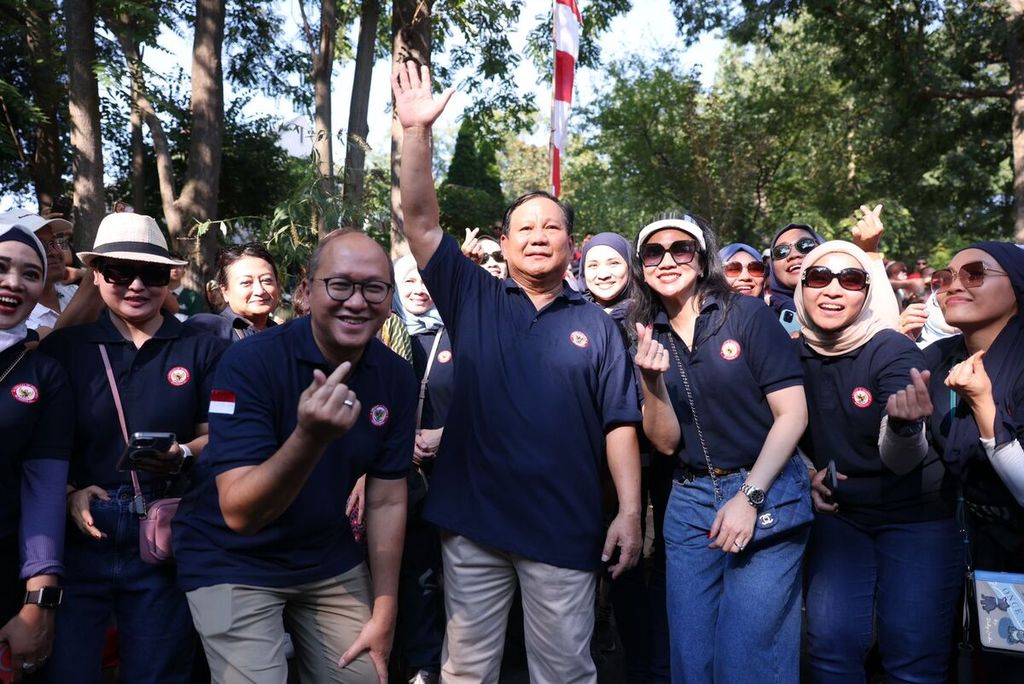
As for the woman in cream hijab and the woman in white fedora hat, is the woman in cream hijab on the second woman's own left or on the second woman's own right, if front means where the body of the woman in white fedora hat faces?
on the second woman's own left

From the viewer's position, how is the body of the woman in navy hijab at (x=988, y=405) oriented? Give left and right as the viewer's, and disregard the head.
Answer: facing the viewer and to the left of the viewer

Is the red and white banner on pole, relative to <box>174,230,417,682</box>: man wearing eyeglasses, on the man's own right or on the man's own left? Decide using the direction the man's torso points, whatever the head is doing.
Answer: on the man's own left

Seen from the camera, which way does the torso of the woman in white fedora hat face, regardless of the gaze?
toward the camera

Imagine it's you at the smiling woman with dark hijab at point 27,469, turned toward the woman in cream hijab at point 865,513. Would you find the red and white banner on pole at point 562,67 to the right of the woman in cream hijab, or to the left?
left

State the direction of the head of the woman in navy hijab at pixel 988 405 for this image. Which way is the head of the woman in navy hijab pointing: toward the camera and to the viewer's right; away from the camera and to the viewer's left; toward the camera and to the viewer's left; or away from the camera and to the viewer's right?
toward the camera and to the viewer's left

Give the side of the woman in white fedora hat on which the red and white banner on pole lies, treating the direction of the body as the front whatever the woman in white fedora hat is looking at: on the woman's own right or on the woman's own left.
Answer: on the woman's own left

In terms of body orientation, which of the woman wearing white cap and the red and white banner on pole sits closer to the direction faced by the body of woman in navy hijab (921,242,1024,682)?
the woman wearing white cap
